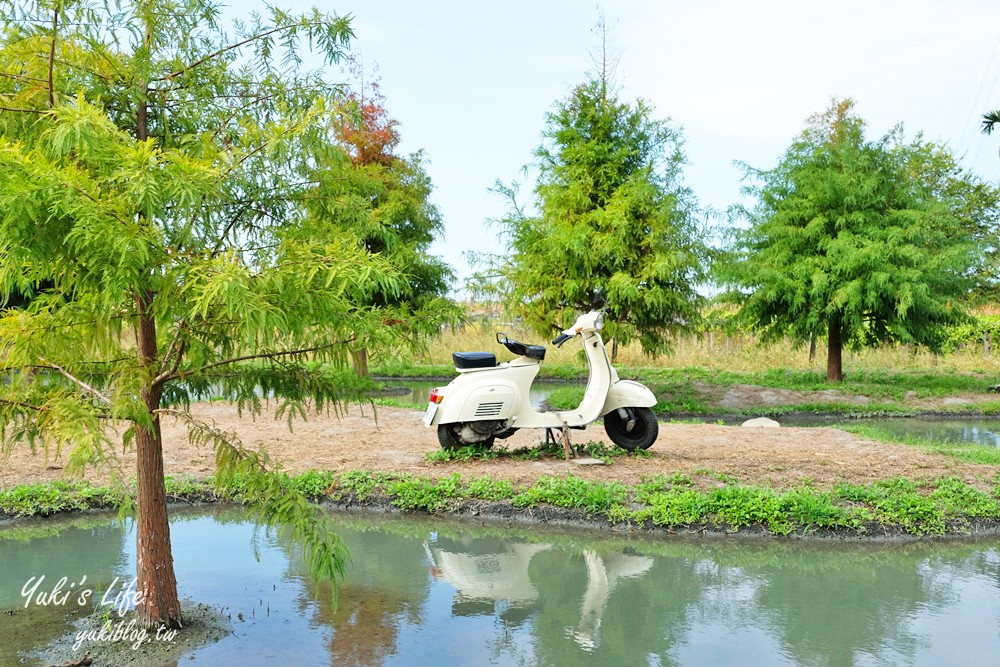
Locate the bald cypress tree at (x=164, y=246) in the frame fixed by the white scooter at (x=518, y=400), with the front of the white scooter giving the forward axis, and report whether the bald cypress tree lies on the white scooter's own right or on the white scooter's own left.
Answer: on the white scooter's own right

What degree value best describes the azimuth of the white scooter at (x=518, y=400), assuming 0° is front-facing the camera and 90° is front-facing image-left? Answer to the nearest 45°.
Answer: approximately 270°

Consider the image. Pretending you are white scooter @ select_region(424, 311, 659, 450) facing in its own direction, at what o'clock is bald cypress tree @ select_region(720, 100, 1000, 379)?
The bald cypress tree is roughly at 10 o'clock from the white scooter.
